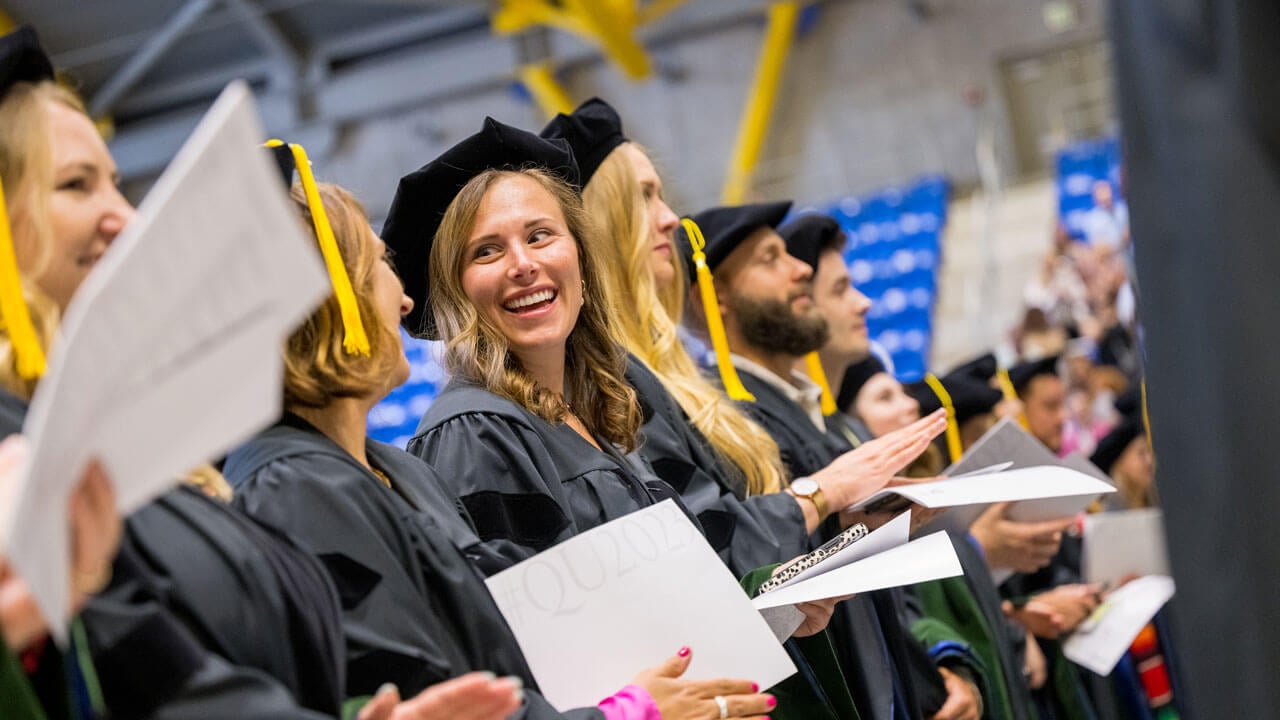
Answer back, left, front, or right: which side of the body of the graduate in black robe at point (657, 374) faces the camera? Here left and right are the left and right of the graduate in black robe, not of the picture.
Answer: right

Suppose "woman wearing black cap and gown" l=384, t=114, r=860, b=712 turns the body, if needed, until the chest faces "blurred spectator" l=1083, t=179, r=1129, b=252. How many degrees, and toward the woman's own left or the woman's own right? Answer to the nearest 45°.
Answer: approximately 90° to the woman's own left

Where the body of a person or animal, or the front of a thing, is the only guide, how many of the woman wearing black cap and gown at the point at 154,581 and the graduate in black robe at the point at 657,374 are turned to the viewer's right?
2

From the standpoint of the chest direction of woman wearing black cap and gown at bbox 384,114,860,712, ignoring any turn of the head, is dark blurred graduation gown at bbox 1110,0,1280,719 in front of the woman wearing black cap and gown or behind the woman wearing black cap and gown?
in front

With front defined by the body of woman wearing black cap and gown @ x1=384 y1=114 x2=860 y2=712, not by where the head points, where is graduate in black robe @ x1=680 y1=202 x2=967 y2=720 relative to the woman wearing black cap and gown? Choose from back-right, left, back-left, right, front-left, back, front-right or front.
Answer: left

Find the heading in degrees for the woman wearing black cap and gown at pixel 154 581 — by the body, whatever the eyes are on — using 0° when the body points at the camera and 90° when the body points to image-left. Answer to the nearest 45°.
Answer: approximately 270°

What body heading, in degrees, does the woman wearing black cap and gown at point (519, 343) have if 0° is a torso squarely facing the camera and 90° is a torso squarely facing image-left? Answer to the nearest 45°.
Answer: approximately 315°
